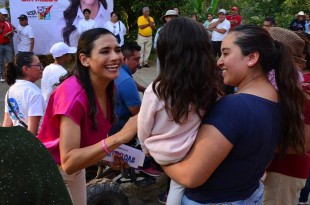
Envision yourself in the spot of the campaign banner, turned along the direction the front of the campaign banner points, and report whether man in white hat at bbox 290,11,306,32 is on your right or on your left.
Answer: on your left

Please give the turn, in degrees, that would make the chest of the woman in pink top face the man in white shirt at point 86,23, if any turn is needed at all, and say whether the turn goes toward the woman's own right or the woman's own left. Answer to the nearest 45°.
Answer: approximately 135° to the woman's own left

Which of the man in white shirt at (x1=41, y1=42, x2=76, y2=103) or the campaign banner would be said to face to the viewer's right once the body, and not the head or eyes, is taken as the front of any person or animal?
the man in white shirt

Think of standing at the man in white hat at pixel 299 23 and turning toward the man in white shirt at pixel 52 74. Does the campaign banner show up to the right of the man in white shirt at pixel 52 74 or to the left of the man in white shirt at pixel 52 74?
right

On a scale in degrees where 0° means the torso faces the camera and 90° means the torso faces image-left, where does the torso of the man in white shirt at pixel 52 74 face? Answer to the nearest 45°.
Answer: approximately 270°
